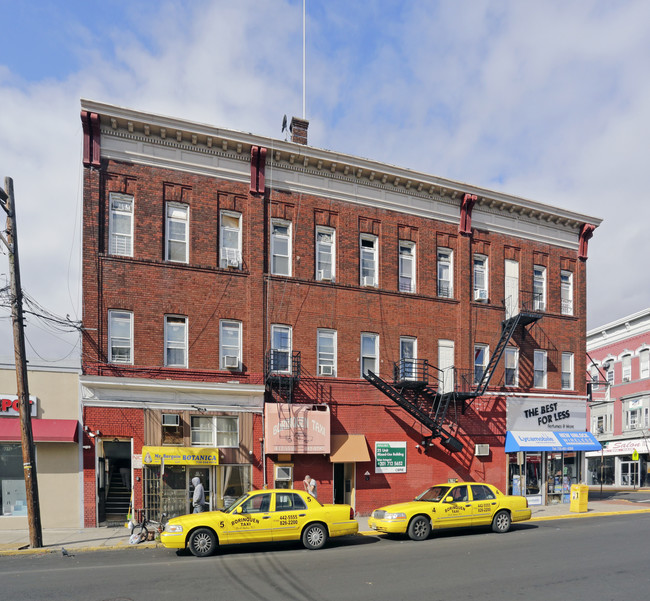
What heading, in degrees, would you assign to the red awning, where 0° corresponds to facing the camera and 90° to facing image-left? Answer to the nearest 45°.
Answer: approximately 0°

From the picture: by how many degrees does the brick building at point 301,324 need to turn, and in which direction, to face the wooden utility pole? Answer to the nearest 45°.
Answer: approximately 90° to its right

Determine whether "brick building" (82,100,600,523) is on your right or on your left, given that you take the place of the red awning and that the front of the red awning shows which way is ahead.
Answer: on your left

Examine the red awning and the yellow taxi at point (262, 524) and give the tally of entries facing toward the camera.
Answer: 1

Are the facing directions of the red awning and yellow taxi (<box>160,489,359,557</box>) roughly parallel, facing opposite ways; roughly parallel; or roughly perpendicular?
roughly perpendicular
